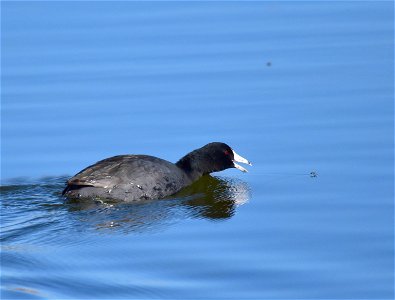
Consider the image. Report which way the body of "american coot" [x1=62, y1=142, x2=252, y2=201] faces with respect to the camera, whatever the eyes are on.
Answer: to the viewer's right
